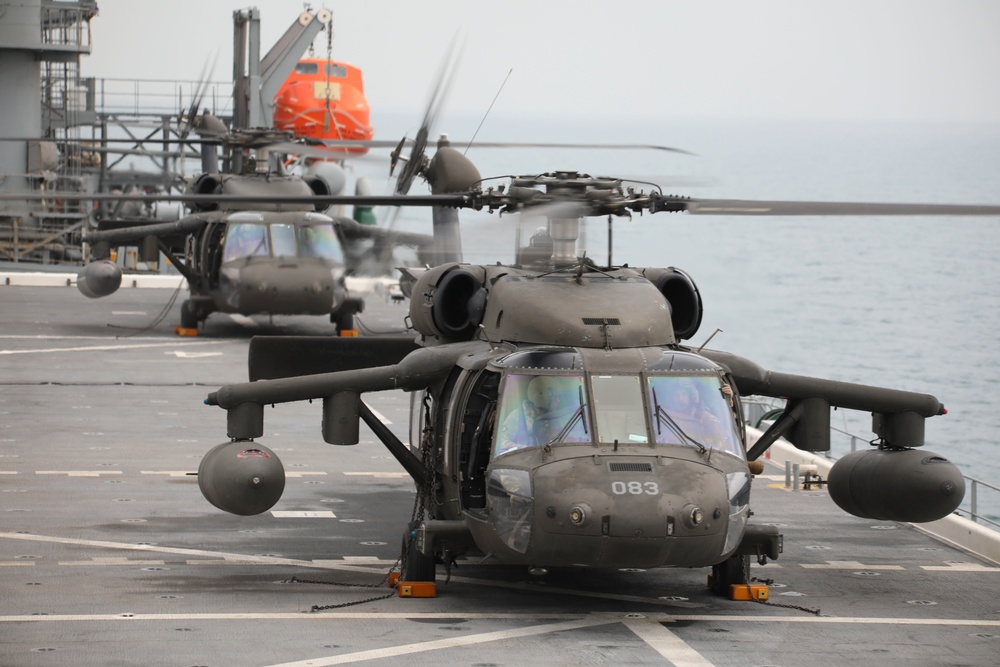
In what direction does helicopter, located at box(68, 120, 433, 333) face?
toward the camera

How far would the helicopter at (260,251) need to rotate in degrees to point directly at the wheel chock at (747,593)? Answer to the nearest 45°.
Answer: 0° — it already faces it

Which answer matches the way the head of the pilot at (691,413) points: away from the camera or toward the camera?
toward the camera

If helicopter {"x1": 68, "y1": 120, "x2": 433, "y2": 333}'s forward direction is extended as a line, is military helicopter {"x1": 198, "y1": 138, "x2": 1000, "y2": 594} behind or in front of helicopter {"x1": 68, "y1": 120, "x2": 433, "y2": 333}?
in front

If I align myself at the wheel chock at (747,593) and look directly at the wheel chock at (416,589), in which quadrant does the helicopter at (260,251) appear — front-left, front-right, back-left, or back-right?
front-right

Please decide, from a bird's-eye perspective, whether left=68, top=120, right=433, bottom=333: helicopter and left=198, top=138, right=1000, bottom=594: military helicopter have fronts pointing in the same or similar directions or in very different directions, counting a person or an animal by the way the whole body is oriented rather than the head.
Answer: same or similar directions

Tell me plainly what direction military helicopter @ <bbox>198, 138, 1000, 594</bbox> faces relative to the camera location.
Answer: facing the viewer

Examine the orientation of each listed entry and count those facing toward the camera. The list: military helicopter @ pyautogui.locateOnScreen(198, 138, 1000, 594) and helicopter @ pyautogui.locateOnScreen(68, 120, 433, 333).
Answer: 2

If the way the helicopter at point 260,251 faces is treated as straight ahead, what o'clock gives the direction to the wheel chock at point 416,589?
The wheel chock is roughly at 12 o'clock from the helicopter.

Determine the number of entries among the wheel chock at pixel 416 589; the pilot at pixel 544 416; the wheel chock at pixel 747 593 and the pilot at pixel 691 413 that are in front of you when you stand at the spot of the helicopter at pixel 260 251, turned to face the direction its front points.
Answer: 4

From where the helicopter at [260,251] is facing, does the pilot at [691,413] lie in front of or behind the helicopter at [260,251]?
in front

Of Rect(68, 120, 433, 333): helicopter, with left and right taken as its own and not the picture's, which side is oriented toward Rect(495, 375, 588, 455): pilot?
front
